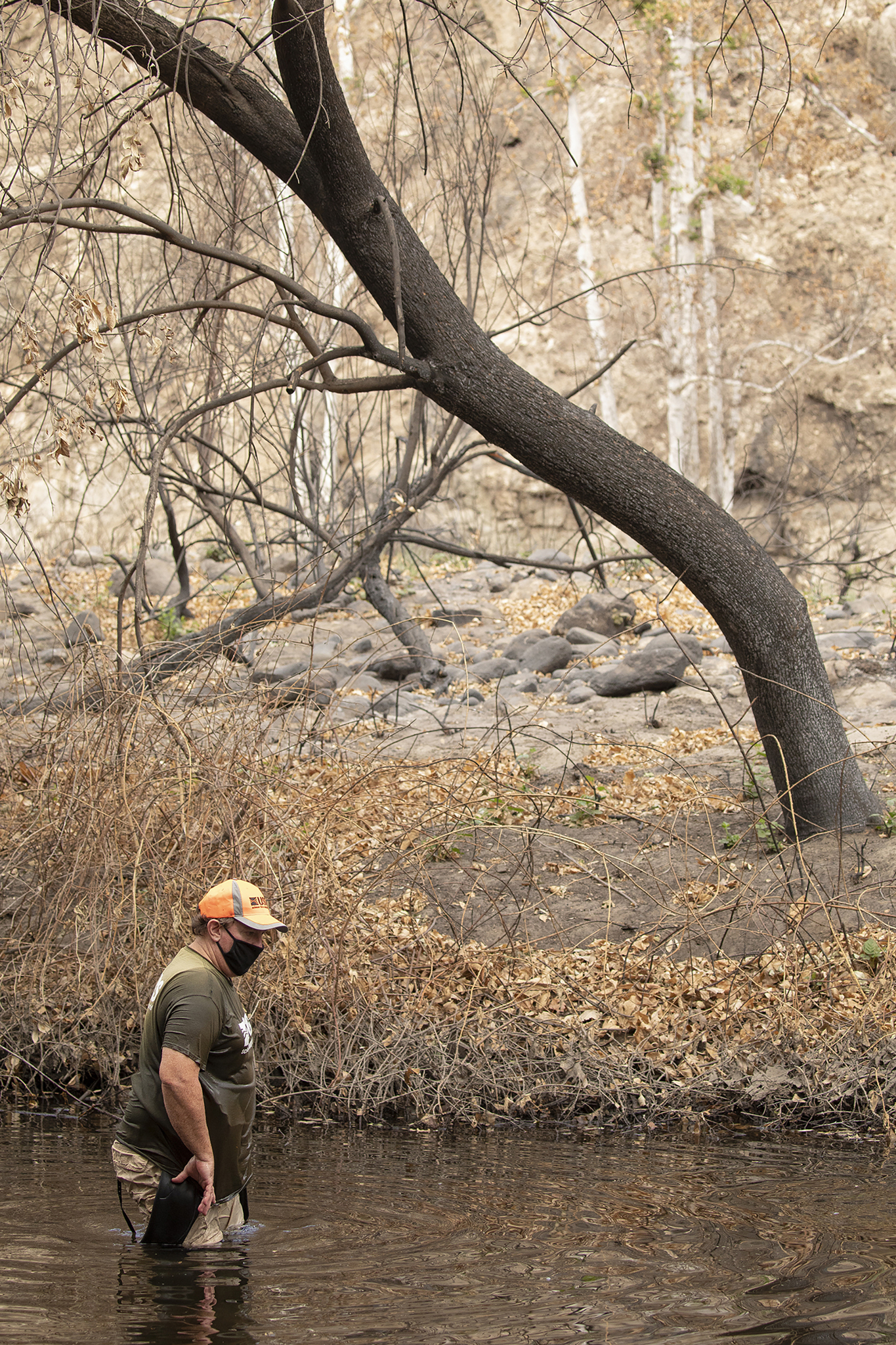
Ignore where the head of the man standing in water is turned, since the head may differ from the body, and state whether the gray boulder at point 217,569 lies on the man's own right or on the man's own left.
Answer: on the man's own left

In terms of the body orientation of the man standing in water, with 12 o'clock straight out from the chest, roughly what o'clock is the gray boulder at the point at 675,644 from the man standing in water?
The gray boulder is roughly at 10 o'clock from the man standing in water.

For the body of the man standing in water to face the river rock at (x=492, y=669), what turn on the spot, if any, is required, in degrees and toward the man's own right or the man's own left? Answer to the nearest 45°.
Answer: approximately 90° to the man's own left

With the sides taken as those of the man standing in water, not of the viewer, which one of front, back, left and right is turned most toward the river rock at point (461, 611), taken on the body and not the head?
left

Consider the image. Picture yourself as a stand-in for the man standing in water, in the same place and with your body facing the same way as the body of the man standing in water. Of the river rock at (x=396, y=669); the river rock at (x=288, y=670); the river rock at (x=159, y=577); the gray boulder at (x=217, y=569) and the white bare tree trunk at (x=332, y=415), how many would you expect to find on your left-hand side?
5

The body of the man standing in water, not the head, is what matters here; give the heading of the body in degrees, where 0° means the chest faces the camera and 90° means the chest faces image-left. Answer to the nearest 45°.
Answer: approximately 270°

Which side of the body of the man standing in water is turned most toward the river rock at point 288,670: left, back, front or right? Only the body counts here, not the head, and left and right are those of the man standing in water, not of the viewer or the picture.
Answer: left

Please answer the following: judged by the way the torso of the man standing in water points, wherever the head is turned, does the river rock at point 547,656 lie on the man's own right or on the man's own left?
on the man's own left

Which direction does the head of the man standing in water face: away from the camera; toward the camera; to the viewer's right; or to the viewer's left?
to the viewer's right

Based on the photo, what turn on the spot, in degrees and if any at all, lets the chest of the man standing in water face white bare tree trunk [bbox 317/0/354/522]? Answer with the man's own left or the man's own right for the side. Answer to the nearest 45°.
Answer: approximately 90° to the man's own left

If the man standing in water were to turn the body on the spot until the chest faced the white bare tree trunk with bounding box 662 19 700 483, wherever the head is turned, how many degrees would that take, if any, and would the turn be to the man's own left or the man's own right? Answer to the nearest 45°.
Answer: approximately 45° to the man's own left
